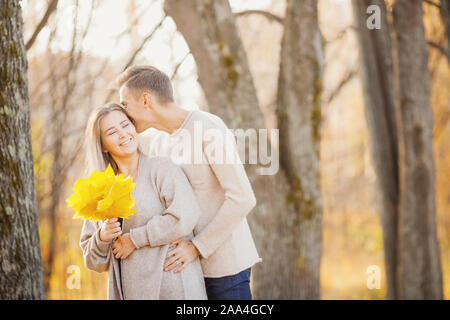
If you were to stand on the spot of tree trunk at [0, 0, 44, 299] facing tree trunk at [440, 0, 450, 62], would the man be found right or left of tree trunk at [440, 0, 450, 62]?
right

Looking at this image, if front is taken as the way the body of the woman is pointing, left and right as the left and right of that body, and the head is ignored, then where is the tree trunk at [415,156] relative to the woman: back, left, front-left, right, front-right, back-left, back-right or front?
back

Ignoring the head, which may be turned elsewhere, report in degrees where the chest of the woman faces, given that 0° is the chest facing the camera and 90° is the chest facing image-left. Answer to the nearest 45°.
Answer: approximately 45°

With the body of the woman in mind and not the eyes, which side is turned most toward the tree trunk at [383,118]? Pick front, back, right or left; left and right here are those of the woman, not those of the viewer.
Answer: back

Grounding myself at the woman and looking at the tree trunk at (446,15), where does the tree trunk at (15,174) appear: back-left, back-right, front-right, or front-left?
back-left

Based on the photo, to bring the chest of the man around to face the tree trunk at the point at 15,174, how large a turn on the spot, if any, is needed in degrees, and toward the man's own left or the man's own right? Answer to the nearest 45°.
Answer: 0° — they already face it

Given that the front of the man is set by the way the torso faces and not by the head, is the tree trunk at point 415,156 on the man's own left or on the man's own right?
on the man's own right

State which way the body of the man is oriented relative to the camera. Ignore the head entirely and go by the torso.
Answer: to the viewer's left
